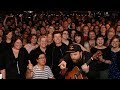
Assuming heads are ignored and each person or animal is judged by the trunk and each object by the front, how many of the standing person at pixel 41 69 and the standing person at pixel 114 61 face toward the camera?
2

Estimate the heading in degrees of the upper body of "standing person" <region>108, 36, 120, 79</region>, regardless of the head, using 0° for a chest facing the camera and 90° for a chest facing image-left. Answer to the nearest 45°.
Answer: approximately 0°

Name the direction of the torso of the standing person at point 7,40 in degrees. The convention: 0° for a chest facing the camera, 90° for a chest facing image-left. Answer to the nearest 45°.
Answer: approximately 315°

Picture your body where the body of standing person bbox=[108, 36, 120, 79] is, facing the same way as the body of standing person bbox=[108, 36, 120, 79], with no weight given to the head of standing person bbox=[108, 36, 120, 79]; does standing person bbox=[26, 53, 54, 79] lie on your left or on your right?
on your right

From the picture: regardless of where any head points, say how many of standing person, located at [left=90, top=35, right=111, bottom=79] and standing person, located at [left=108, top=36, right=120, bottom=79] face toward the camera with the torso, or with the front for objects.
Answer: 2

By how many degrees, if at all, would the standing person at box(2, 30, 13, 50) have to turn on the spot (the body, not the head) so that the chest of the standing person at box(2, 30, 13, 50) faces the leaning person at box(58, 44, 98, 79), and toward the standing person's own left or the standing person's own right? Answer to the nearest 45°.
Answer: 0° — they already face them

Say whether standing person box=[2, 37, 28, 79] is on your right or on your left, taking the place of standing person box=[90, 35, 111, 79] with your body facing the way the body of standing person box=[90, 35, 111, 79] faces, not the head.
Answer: on your right
